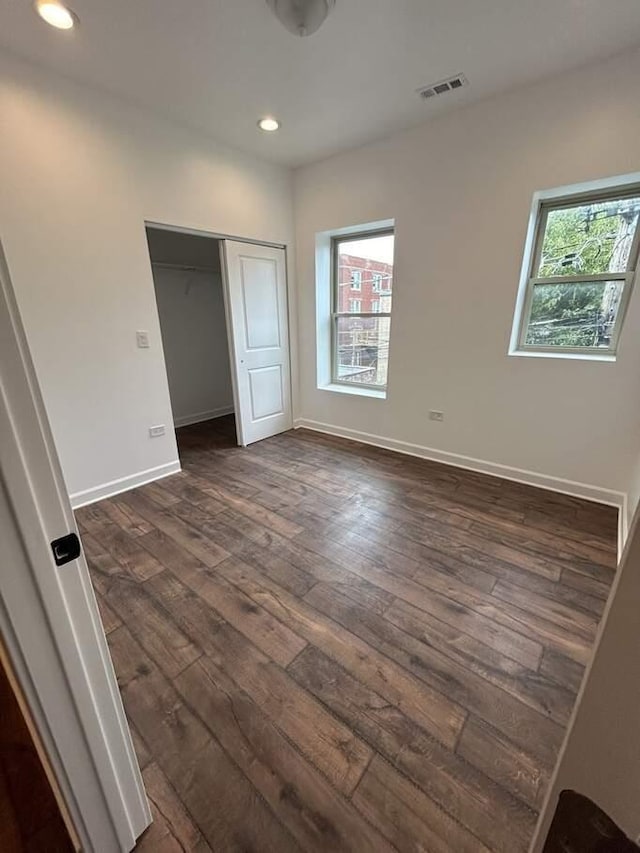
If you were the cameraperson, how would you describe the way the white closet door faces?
facing the viewer and to the right of the viewer

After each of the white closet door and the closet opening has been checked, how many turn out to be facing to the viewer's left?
0

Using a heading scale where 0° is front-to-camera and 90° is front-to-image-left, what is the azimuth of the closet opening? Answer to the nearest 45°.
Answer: approximately 315°

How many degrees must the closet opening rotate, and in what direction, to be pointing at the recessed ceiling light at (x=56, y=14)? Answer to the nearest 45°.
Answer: approximately 45° to its right

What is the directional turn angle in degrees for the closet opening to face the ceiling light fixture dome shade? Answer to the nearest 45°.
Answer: approximately 45° to its right

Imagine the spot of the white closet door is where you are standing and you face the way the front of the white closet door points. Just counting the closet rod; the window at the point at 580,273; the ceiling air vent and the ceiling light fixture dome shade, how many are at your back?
1

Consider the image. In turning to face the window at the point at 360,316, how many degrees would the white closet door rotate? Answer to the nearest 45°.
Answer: approximately 45° to its left
